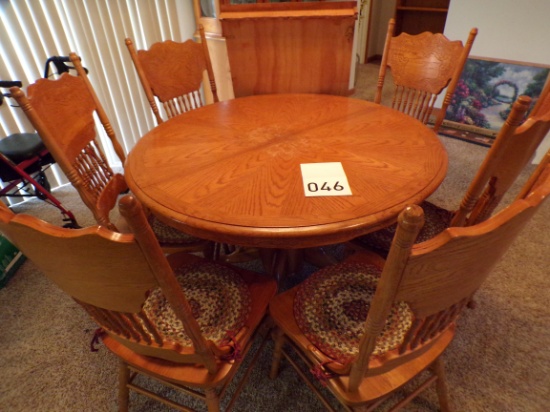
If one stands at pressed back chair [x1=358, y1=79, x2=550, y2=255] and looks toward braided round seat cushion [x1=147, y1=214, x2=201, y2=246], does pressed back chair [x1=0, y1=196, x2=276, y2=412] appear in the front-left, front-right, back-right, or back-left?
front-left

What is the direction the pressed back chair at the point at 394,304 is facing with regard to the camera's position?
facing away from the viewer and to the left of the viewer

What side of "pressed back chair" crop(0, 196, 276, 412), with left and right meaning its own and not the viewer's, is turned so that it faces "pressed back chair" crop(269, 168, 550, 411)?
right

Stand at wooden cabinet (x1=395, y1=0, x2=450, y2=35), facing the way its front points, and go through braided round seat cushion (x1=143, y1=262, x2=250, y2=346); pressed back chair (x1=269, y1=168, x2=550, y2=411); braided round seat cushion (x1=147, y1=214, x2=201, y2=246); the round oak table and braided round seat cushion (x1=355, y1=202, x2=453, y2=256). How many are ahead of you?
5

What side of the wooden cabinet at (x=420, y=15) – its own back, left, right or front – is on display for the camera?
front

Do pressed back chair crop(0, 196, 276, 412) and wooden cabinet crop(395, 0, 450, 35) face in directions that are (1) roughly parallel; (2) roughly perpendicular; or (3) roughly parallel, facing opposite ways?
roughly parallel, facing opposite ways

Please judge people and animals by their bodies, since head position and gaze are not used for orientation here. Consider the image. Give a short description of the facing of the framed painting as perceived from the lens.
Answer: facing the viewer and to the left of the viewer

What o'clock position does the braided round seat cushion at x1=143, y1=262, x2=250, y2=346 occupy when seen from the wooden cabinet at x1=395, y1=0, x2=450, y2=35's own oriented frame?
The braided round seat cushion is roughly at 12 o'clock from the wooden cabinet.

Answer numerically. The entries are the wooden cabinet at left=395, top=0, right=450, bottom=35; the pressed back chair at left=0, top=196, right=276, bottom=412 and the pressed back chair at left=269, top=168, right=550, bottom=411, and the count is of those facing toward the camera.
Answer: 1

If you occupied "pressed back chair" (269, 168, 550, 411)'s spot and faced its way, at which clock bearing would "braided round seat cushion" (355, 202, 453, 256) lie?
The braided round seat cushion is roughly at 1 o'clock from the pressed back chair.

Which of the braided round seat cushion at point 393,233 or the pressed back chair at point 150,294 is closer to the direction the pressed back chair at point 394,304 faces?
the braided round seat cushion

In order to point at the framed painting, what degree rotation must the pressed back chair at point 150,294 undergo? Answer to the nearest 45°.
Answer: approximately 45° to its right

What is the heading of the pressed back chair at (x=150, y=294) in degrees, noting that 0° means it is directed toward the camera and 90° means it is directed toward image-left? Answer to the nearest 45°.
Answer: approximately 225°

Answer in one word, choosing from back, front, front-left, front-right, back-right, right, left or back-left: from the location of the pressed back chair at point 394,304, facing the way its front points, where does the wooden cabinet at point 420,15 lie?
front-right

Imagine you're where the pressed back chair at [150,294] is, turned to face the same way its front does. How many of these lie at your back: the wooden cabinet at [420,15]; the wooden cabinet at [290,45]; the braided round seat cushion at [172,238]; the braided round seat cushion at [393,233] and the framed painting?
0

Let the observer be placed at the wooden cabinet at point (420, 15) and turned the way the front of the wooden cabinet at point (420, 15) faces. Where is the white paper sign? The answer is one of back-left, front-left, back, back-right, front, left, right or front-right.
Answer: front

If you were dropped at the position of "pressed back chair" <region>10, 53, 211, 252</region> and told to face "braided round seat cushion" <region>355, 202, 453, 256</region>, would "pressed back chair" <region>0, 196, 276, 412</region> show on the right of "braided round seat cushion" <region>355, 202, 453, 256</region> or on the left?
right

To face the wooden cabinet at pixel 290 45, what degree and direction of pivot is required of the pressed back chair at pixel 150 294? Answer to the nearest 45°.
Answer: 0° — it already faces it
